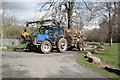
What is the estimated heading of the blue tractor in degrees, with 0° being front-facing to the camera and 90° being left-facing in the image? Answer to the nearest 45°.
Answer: approximately 45°
